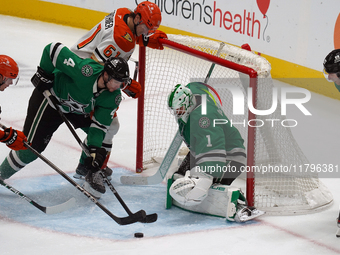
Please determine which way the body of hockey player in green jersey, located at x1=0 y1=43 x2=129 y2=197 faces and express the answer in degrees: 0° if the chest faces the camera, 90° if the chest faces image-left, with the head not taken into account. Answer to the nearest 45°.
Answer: approximately 315°

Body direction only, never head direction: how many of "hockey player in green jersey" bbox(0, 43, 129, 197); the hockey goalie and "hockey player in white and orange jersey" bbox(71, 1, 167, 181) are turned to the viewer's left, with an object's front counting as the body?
1

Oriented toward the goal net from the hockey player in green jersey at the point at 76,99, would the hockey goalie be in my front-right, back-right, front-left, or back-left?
front-right

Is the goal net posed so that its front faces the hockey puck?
yes

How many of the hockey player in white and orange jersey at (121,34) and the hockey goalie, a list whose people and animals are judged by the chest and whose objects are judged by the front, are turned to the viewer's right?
1

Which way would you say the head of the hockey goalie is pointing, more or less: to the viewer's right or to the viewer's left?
to the viewer's left

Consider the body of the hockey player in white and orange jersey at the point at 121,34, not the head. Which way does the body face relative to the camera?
to the viewer's right

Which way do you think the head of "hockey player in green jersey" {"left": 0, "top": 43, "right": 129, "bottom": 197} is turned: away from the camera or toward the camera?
toward the camera

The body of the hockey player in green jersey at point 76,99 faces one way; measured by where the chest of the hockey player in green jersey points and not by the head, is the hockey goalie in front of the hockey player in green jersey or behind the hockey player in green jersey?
in front

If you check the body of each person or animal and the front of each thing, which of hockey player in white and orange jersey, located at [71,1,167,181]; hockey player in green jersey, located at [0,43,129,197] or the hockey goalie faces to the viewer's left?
the hockey goalie

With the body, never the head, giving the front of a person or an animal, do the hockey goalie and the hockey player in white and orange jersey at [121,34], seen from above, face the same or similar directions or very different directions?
very different directions

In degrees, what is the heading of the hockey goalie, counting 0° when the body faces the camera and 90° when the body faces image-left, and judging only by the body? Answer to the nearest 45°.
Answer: approximately 90°
